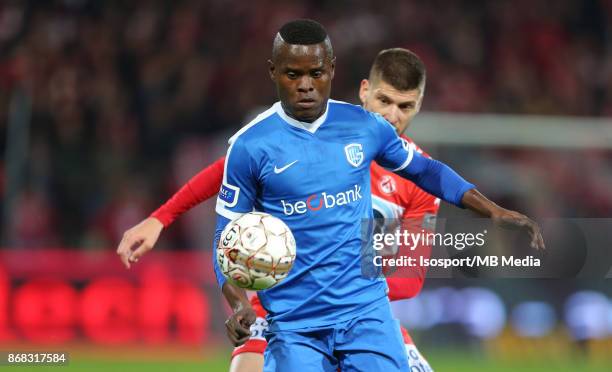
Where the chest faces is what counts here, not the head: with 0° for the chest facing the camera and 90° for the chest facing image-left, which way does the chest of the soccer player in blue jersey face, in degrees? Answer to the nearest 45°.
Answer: approximately 0°
